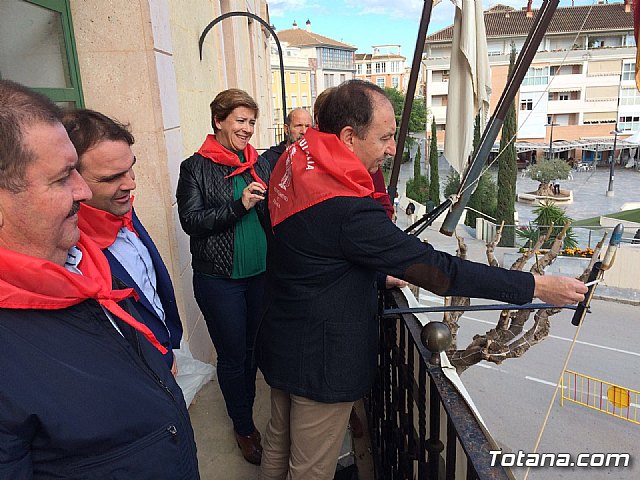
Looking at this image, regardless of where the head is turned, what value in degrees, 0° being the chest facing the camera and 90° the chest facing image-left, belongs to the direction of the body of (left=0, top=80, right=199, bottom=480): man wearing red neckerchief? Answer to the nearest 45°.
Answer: approximately 270°

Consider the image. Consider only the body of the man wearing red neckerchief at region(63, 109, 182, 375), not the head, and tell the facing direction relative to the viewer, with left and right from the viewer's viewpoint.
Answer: facing the viewer and to the right of the viewer

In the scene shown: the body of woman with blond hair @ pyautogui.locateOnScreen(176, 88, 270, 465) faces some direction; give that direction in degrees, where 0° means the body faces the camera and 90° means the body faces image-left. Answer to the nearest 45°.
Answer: approximately 315°

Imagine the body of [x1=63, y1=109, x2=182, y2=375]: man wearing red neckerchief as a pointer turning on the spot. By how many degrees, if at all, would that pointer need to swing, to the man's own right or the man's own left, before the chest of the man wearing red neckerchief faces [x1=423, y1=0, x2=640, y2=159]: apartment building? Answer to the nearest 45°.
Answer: approximately 90° to the man's own left

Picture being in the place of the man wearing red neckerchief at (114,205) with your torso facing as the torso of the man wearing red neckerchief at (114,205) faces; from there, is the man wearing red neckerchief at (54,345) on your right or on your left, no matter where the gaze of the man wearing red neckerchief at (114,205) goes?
on your right

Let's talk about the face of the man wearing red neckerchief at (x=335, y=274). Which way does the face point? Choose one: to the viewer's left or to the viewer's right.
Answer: to the viewer's right

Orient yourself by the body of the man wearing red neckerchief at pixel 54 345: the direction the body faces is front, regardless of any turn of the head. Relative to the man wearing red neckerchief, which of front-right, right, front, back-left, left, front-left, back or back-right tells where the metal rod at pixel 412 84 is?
front-left

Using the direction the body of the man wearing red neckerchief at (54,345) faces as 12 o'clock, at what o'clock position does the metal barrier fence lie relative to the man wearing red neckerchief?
The metal barrier fence is roughly at 11 o'clock from the man wearing red neckerchief.

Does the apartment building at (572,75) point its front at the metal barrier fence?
yes

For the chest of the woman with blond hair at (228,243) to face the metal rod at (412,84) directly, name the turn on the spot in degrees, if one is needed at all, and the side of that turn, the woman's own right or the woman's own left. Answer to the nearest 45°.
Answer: approximately 90° to the woman's own left

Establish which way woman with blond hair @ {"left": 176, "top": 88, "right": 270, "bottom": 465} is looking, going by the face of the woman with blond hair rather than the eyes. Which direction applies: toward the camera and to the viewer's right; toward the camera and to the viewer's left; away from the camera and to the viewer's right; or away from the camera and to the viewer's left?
toward the camera and to the viewer's right

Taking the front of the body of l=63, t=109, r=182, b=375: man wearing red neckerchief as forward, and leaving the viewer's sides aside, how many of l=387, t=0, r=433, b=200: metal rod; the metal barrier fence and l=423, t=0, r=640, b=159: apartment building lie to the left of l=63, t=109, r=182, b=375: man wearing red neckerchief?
3

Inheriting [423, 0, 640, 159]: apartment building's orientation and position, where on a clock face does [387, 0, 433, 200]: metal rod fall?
The metal rod is roughly at 12 o'clock from the apartment building.

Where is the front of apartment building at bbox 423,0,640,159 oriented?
toward the camera

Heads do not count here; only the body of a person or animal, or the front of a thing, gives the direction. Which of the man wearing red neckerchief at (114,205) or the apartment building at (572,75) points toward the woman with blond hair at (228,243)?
the apartment building
